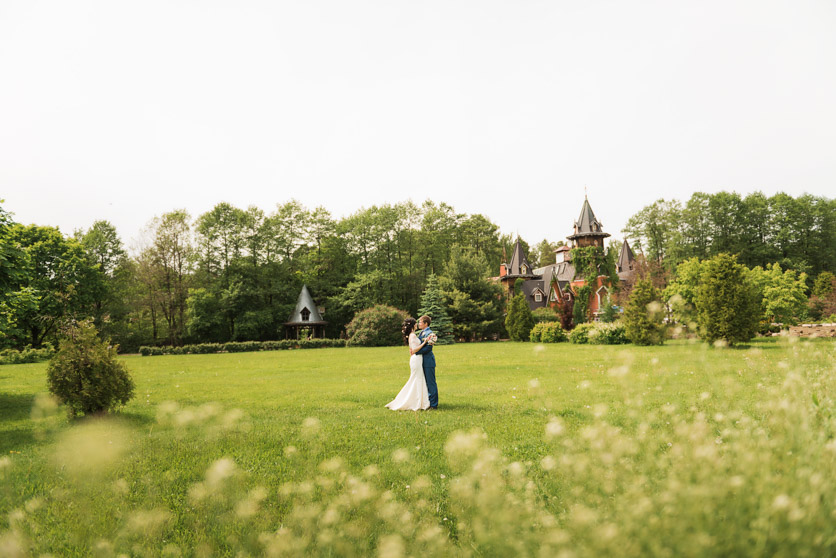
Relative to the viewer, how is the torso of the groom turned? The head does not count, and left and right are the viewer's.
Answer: facing to the left of the viewer

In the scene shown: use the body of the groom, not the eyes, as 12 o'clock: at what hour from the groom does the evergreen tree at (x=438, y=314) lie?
The evergreen tree is roughly at 3 o'clock from the groom.

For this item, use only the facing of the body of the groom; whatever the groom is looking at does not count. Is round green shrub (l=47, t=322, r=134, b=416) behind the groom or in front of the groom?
in front

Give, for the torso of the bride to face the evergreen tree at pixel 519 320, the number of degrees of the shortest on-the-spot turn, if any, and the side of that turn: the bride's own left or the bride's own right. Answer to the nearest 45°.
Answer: approximately 90° to the bride's own left

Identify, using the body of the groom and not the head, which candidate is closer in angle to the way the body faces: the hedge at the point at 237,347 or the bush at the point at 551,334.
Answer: the hedge

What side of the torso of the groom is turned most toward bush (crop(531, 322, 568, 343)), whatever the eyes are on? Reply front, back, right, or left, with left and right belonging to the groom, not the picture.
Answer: right

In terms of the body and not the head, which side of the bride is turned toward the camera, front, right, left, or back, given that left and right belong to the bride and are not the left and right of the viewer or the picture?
right

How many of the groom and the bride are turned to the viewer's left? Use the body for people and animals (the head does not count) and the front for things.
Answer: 1

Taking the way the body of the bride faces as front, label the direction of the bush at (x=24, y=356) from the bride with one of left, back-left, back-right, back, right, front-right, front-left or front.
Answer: back-left

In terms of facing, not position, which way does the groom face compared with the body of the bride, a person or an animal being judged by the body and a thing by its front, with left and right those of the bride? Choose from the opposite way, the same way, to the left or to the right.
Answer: the opposite way
